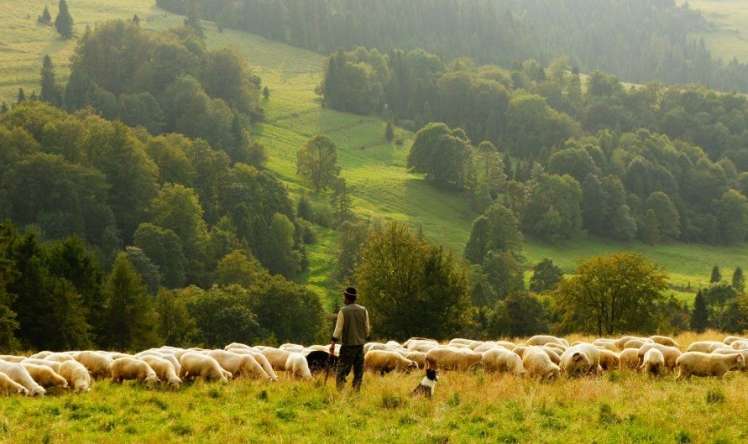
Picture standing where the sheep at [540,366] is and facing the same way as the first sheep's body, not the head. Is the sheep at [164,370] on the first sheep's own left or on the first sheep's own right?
on the first sheep's own right

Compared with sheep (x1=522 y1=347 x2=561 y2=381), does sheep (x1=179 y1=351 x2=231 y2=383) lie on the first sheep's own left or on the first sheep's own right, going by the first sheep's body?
on the first sheep's own right

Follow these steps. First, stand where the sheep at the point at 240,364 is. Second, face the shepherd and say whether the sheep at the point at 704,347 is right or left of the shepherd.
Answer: left
